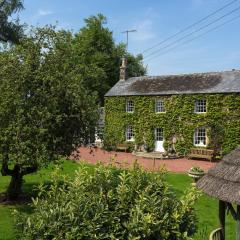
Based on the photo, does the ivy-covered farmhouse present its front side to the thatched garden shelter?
yes

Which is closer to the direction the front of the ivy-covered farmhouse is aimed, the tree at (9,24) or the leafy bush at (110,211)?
the leafy bush

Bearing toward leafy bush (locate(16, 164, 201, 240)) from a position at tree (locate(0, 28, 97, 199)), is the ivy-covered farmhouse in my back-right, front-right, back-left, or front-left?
back-left

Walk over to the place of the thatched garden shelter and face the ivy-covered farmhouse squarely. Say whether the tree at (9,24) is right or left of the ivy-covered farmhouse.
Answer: left

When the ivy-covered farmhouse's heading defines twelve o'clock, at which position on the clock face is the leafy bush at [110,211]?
The leafy bush is roughly at 12 o'clock from the ivy-covered farmhouse.

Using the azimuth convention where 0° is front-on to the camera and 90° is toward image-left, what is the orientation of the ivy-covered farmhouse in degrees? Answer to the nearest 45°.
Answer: approximately 0°

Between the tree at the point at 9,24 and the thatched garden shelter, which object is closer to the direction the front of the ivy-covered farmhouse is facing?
the thatched garden shelter

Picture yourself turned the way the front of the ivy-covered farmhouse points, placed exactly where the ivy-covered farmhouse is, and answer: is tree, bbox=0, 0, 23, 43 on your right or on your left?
on your right

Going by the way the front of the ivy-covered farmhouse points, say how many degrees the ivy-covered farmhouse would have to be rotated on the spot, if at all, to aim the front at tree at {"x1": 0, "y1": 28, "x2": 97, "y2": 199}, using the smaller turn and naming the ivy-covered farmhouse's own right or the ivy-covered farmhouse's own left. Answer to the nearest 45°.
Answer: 0° — it already faces it
